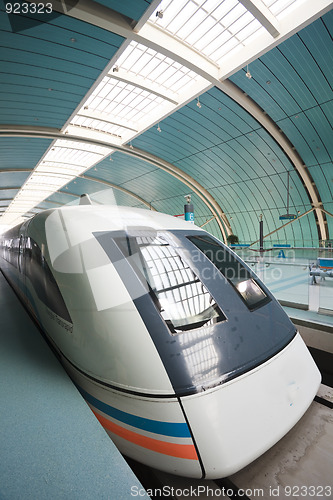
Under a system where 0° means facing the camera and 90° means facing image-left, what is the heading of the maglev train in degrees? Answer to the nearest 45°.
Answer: approximately 315°
